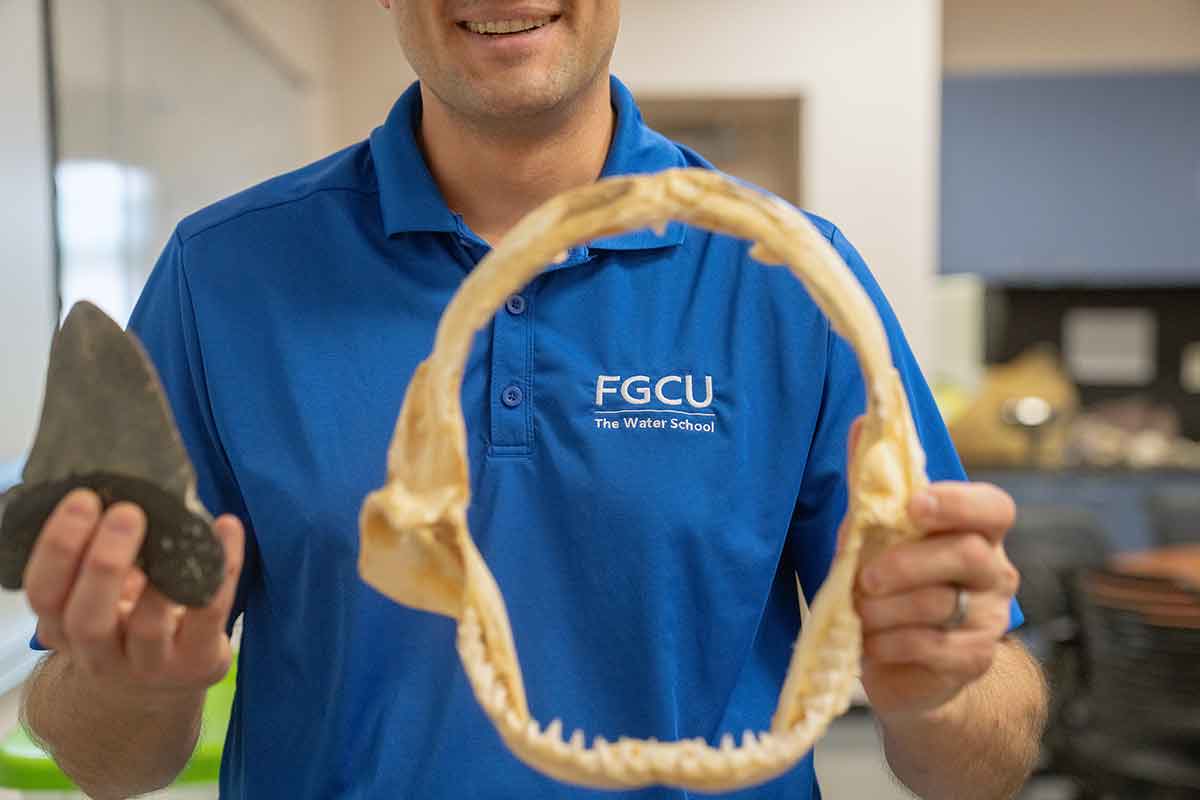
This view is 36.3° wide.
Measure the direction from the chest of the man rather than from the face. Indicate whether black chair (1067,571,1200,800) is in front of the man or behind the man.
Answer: behind

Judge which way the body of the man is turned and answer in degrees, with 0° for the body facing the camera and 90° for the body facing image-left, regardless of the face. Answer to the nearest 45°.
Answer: approximately 0°

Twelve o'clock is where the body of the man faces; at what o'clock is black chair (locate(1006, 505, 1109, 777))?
The black chair is roughly at 7 o'clock from the man.

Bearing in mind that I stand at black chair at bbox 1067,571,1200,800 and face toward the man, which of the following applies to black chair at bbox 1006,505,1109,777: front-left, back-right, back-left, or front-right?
back-right
